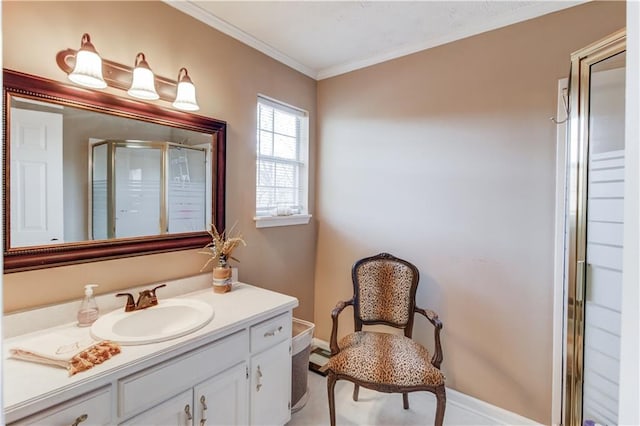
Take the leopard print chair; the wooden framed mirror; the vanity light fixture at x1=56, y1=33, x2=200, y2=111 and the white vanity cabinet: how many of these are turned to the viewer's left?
0

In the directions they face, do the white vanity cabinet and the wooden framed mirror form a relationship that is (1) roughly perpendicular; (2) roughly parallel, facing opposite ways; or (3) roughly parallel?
roughly parallel

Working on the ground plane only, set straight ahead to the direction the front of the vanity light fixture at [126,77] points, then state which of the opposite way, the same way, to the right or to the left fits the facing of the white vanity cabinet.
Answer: the same way

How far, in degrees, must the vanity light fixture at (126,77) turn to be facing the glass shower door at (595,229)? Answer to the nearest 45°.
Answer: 0° — it already faces it

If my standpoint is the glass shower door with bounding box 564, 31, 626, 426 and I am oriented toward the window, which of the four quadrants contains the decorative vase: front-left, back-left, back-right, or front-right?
front-left

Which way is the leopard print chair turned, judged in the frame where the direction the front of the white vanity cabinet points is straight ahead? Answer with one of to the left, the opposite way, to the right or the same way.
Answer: to the right

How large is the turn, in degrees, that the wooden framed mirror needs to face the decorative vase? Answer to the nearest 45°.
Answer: approximately 45° to its left

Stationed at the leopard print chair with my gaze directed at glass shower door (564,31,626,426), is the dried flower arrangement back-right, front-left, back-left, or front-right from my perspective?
back-right

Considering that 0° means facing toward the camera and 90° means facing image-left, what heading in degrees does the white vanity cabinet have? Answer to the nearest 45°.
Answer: approximately 315°

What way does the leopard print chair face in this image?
toward the camera

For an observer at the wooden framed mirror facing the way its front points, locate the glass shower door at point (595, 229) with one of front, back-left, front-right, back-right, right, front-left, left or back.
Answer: front

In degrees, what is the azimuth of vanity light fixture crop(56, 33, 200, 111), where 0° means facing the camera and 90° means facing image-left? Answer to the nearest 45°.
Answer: approximately 315°

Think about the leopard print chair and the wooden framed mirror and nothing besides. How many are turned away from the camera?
0

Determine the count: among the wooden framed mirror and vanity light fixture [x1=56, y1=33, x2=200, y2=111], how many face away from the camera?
0

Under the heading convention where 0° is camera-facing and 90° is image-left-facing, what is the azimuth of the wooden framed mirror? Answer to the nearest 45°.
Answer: approximately 315°
